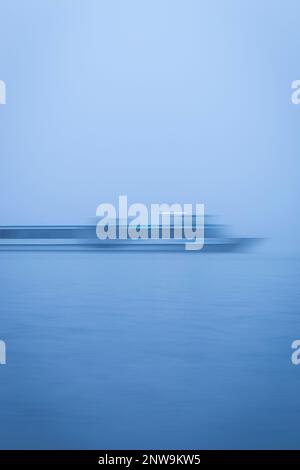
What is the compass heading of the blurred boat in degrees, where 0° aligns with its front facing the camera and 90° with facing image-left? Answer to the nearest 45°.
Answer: approximately 270°
